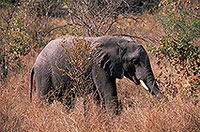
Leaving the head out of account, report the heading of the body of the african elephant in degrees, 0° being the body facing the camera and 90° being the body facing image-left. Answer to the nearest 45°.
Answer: approximately 270°
